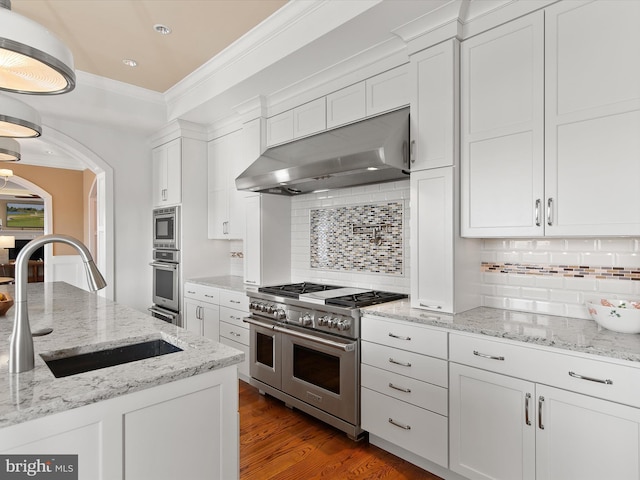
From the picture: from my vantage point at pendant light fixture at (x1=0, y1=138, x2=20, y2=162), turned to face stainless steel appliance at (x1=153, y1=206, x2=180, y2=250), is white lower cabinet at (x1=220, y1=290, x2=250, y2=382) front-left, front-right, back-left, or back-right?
front-right

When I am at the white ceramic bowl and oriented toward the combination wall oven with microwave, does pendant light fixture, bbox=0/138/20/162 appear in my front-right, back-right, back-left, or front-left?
front-left

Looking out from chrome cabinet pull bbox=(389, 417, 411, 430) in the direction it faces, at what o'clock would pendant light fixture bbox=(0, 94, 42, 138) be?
The pendant light fixture is roughly at 1 o'clock from the chrome cabinet pull.

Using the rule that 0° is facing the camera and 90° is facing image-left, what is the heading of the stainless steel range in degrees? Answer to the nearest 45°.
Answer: approximately 45°

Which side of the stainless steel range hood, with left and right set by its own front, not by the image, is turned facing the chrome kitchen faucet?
front

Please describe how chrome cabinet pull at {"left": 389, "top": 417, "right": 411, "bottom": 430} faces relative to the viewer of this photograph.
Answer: facing the viewer and to the left of the viewer
